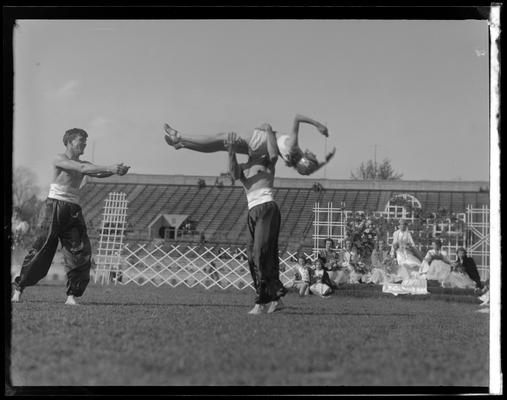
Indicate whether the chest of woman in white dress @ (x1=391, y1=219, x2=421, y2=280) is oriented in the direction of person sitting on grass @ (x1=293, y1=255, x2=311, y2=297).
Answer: no

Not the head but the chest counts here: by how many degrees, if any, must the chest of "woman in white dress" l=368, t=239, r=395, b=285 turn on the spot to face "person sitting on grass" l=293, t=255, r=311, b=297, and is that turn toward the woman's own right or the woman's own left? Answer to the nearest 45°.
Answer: approximately 90° to the woman's own right

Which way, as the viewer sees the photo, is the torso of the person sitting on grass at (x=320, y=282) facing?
toward the camera

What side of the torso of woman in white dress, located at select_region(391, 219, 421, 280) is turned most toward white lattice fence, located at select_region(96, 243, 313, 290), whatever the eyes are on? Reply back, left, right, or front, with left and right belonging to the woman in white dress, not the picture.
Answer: right

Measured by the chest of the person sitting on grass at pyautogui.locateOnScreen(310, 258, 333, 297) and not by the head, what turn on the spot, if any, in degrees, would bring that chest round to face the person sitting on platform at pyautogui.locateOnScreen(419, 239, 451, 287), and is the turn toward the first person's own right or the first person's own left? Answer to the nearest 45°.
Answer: approximately 90° to the first person's own left

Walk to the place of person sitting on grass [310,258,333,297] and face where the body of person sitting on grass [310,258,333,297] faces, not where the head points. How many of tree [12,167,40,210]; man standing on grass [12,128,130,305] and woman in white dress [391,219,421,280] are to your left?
1

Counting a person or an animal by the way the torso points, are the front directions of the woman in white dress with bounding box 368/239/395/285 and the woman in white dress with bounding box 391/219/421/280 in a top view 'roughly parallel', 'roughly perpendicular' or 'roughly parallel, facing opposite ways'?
roughly parallel

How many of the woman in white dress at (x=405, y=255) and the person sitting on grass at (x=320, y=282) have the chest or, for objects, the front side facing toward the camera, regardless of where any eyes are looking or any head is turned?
2

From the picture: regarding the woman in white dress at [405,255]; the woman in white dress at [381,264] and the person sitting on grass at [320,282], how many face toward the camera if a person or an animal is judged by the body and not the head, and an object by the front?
3

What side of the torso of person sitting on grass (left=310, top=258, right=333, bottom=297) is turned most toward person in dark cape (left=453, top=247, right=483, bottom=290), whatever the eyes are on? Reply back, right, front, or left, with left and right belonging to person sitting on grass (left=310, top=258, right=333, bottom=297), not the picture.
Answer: left

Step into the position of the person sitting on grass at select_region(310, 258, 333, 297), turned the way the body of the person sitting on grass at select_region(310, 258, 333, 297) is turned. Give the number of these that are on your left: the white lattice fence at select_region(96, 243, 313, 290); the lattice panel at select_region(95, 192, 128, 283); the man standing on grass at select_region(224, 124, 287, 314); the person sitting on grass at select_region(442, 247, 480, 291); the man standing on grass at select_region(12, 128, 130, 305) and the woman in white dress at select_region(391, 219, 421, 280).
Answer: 2
